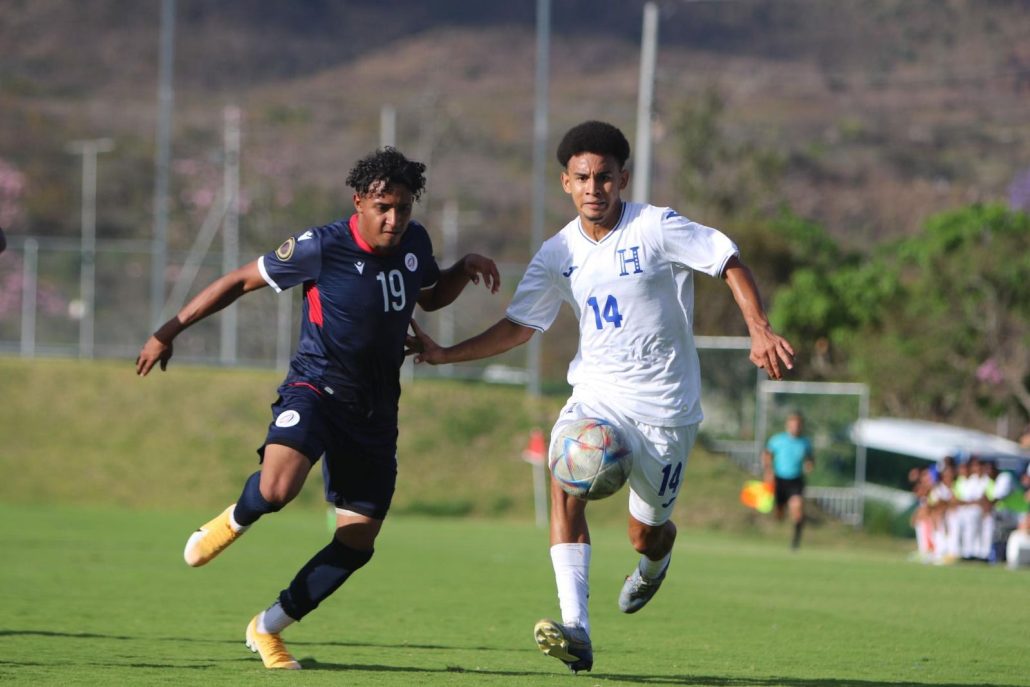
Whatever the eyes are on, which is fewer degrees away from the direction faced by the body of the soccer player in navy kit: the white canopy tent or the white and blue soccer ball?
the white and blue soccer ball

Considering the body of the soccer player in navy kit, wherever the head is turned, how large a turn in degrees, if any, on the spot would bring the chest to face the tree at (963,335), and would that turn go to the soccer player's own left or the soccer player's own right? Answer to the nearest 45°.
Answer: approximately 90° to the soccer player's own left

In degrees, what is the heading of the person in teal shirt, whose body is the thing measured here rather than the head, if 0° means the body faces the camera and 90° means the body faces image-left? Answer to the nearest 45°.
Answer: approximately 0°

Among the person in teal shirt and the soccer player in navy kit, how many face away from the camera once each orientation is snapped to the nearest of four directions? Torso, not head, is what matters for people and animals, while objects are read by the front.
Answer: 0

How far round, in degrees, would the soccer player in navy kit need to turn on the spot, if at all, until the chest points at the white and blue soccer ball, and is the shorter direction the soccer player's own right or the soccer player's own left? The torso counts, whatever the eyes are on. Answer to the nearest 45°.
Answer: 0° — they already face it

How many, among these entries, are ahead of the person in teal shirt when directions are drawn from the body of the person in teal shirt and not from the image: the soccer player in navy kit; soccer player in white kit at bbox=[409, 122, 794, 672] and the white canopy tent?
2

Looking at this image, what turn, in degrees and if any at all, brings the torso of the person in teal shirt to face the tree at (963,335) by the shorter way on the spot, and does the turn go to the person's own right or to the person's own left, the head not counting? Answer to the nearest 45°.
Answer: approximately 180°

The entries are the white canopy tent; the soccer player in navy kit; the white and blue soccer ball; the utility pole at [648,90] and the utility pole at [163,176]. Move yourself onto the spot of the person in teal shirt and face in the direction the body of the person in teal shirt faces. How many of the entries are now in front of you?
2

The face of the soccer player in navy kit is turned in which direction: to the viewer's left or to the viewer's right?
to the viewer's right

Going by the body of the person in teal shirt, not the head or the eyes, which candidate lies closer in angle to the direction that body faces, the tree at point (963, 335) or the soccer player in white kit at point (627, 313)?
the soccer player in white kit

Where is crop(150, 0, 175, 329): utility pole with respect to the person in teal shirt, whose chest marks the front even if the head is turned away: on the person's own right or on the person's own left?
on the person's own right

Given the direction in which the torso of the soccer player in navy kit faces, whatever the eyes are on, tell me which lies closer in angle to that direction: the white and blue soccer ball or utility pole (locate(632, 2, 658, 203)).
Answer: the white and blue soccer ball

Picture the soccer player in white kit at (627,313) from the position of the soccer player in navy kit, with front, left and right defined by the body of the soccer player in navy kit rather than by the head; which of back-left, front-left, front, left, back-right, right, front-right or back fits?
front-left
